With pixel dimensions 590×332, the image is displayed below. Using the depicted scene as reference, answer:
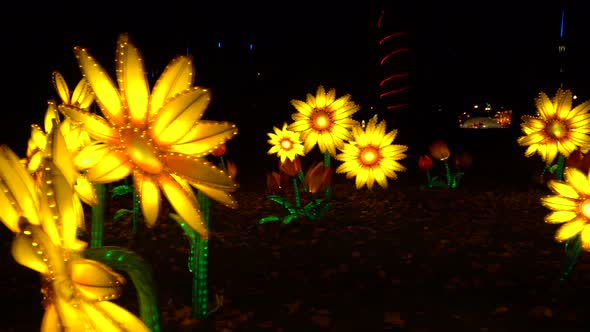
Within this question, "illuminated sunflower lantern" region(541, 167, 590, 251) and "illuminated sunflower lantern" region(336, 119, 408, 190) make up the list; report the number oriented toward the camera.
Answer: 2

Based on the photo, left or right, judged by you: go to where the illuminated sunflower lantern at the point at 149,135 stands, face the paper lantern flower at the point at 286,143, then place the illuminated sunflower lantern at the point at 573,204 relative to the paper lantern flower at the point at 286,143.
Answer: right

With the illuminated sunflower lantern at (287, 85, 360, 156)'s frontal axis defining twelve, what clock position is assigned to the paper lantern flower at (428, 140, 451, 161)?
The paper lantern flower is roughly at 7 o'clock from the illuminated sunflower lantern.

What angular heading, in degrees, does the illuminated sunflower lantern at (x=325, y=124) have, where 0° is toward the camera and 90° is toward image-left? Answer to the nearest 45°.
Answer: approximately 0°

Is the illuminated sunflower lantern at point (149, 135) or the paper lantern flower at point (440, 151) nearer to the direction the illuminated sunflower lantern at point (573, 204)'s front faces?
the illuminated sunflower lantern

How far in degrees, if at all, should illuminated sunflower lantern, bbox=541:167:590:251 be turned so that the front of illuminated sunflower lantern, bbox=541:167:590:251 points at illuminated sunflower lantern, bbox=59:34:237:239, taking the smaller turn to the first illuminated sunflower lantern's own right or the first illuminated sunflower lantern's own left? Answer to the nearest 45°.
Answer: approximately 45° to the first illuminated sunflower lantern's own right

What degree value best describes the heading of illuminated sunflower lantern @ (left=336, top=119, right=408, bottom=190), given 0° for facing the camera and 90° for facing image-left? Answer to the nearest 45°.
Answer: approximately 0°
